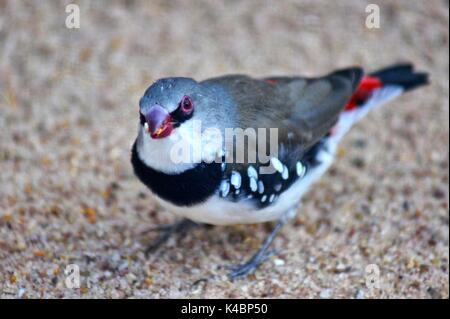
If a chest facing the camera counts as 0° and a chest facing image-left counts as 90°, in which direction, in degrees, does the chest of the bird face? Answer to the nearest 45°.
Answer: approximately 45°
